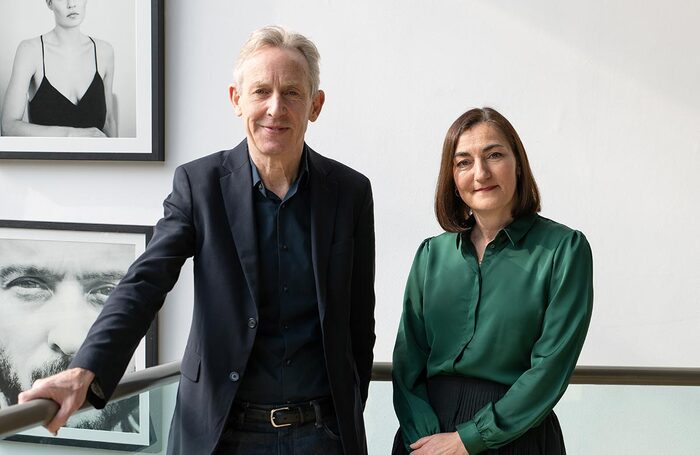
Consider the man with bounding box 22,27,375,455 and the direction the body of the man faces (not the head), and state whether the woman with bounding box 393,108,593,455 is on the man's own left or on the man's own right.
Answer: on the man's own left

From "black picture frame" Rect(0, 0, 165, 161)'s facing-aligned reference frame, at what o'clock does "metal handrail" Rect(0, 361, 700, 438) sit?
The metal handrail is roughly at 12 o'clock from the black picture frame.

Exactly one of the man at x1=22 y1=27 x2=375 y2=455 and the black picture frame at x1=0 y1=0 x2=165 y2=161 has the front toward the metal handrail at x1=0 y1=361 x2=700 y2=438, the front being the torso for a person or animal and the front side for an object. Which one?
the black picture frame

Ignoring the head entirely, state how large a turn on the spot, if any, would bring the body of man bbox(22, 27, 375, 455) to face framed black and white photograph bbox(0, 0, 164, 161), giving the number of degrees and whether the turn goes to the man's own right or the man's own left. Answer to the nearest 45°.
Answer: approximately 180°

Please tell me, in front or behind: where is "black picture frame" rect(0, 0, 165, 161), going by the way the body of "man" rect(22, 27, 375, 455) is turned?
behind

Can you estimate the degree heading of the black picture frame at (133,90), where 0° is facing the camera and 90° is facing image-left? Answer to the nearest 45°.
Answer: approximately 0°

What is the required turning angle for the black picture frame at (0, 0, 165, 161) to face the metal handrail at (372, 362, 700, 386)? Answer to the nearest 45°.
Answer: approximately 45° to its left
